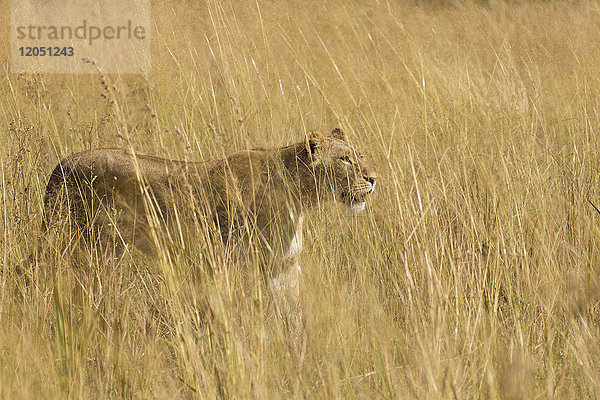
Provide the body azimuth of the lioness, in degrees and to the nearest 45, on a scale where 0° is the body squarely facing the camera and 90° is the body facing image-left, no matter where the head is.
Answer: approximately 270°
